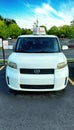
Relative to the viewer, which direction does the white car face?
toward the camera
